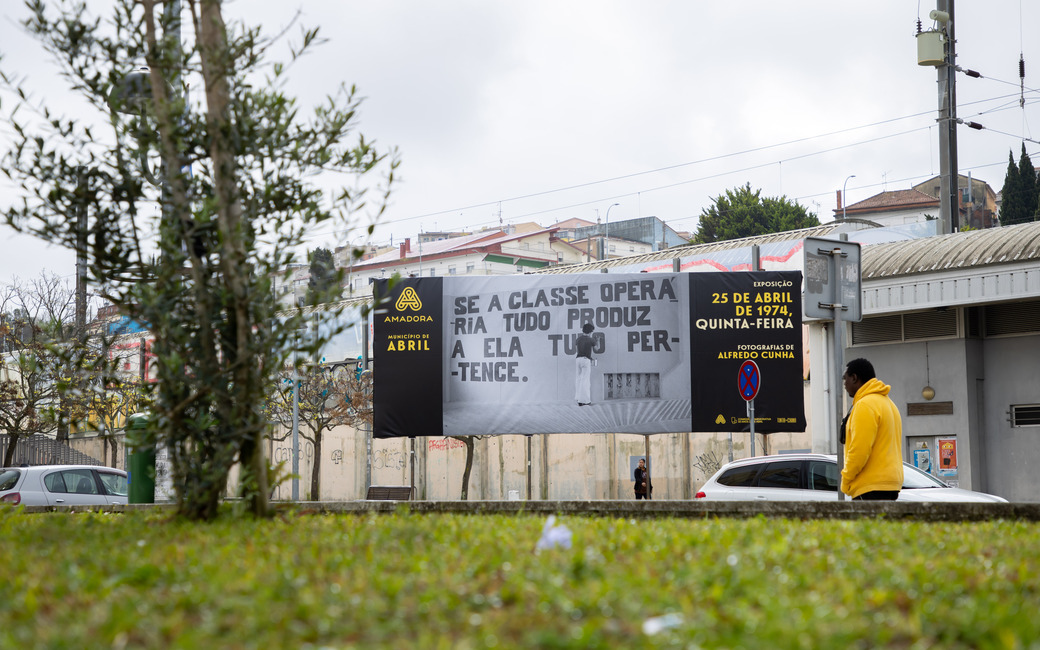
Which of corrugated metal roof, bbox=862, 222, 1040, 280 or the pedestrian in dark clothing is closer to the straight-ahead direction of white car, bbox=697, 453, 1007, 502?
the corrugated metal roof

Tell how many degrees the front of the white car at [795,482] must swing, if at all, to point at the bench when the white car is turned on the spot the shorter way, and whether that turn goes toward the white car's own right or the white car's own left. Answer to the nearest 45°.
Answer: approximately 135° to the white car's own left

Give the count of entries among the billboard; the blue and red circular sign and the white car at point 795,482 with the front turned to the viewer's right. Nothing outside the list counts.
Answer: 1

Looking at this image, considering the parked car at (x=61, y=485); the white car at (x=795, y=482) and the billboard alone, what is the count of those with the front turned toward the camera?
1

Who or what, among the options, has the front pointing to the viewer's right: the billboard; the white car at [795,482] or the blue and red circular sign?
the white car

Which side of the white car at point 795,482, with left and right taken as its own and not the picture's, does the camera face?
right

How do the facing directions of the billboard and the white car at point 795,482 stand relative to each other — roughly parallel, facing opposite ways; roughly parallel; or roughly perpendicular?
roughly perpendicular

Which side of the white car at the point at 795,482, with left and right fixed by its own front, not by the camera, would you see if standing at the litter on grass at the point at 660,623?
right

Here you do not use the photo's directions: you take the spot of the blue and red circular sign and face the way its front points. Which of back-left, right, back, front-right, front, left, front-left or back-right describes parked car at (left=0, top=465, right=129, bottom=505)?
right
